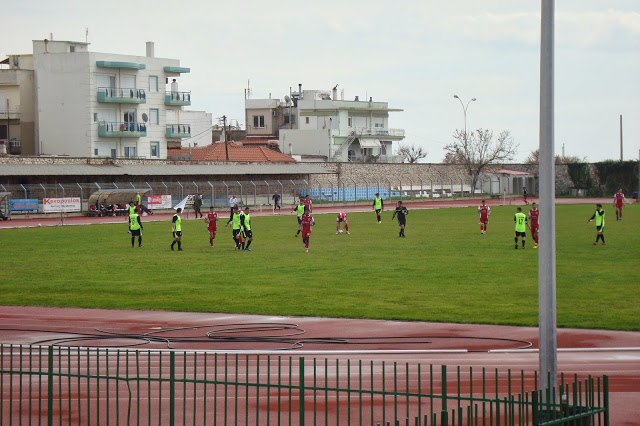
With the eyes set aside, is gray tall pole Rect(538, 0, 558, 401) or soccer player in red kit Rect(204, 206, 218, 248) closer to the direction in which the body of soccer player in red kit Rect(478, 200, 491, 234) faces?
the gray tall pole

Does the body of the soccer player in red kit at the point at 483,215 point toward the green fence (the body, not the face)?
yes

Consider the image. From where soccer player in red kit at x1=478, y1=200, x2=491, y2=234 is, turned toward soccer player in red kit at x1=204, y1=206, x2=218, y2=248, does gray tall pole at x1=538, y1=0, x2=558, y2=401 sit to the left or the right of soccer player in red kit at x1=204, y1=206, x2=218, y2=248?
left

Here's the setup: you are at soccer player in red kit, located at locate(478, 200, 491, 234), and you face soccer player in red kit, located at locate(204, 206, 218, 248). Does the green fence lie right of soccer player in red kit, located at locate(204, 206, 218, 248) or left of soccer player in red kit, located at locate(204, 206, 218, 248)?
left

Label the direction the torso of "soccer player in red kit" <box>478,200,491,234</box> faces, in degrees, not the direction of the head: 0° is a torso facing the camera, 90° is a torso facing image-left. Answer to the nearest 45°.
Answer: approximately 0°

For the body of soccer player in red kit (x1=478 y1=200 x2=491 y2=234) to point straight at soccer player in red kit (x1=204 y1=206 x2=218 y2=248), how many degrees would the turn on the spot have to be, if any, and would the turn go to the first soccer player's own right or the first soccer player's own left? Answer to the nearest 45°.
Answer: approximately 45° to the first soccer player's own right

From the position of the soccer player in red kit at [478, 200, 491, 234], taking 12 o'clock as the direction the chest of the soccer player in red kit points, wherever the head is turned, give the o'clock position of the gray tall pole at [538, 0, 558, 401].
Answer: The gray tall pole is roughly at 12 o'clock from the soccer player in red kit.
